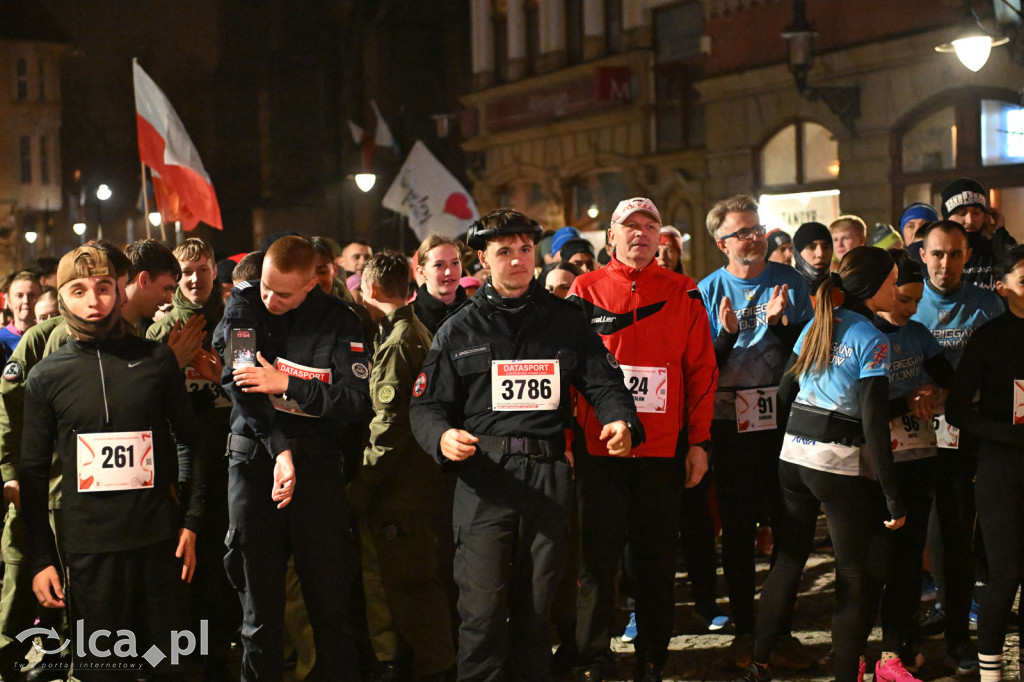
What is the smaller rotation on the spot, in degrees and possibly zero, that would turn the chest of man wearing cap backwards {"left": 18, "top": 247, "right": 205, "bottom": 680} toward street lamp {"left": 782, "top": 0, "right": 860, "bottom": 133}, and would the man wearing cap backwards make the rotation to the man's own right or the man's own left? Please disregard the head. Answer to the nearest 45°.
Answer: approximately 135° to the man's own left

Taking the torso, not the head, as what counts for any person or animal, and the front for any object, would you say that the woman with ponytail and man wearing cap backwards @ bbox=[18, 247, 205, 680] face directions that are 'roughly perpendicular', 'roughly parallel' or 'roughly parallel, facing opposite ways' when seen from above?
roughly perpendicular

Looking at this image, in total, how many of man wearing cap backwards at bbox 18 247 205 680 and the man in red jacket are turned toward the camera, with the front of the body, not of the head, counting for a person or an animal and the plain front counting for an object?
2

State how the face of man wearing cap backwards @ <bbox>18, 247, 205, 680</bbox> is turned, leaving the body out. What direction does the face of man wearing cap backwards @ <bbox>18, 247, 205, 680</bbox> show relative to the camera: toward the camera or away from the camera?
toward the camera

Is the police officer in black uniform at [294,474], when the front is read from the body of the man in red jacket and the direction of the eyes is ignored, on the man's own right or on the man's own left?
on the man's own right

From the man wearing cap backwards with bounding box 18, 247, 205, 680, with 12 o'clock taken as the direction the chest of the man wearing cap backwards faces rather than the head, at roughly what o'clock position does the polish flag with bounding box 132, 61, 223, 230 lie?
The polish flag is roughly at 6 o'clock from the man wearing cap backwards.

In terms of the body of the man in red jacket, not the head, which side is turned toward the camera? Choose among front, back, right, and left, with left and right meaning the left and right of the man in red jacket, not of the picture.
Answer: front

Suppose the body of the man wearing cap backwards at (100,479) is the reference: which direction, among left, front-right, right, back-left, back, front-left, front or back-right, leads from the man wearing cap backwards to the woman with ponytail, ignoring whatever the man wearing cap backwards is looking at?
left

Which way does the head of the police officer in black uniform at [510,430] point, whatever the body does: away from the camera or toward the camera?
toward the camera

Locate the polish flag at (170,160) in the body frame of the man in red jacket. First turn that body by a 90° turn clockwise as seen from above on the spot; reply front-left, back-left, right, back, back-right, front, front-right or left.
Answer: front-right

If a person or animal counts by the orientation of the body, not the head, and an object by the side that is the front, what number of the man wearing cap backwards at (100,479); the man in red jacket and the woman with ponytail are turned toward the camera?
2

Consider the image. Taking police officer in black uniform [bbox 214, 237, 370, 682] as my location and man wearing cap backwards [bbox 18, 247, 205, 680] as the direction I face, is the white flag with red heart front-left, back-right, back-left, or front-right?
back-right

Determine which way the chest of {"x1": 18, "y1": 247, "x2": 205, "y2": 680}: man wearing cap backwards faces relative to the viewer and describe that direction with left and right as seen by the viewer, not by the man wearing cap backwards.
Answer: facing the viewer
